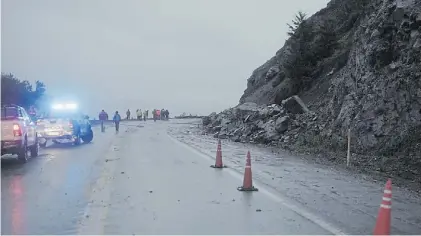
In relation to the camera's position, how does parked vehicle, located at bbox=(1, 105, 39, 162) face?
facing away from the viewer and to the right of the viewer

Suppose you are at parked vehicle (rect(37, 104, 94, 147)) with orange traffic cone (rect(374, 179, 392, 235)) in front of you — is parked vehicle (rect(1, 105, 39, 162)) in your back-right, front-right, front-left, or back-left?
front-right

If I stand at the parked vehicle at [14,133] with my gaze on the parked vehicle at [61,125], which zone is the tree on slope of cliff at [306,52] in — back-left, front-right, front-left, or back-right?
front-right

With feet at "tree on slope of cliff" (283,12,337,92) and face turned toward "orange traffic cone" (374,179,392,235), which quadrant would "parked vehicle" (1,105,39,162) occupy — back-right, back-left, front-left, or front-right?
front-right

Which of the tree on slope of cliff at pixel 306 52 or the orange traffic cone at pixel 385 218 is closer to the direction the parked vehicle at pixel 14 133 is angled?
the tree on slope of cliff

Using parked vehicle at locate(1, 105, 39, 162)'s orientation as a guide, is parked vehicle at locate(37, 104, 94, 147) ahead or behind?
ahead

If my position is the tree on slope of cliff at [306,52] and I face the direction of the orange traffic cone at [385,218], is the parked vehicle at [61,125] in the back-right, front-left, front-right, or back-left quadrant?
front-right
